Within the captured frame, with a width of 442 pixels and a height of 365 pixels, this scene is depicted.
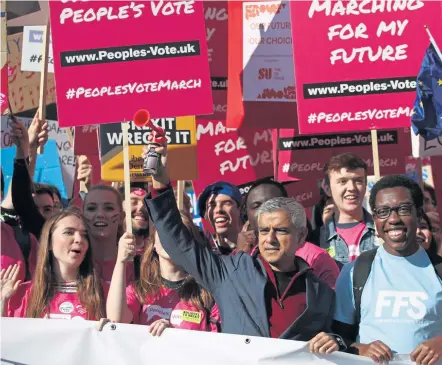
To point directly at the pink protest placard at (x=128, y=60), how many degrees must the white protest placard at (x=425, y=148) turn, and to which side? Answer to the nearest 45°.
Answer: approximately 45° to its right

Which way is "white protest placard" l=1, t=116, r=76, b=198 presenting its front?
toward the camera

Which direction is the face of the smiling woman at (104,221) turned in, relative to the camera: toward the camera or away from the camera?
toward the camera

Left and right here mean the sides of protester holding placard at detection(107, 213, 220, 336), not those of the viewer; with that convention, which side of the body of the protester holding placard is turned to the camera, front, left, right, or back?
front

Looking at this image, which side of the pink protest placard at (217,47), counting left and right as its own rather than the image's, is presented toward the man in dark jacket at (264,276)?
front

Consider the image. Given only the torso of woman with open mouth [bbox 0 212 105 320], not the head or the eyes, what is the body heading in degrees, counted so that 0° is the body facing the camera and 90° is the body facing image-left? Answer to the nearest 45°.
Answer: approximately 315°

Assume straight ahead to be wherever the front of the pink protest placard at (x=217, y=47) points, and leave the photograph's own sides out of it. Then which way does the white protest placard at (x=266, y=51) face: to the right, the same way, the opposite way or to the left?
the same way

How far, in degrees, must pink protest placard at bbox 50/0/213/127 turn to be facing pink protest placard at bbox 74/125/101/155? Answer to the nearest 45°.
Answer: approximately 180°

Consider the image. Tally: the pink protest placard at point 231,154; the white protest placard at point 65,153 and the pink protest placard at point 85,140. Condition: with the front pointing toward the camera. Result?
3

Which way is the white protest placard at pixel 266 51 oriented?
toward the camera

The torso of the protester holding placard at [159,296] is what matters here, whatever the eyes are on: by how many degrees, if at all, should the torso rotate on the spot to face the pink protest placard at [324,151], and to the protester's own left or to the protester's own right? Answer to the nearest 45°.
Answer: approximately 135° to the protester's own left

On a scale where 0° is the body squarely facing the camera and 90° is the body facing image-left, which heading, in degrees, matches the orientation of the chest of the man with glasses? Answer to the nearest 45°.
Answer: approximately 0°

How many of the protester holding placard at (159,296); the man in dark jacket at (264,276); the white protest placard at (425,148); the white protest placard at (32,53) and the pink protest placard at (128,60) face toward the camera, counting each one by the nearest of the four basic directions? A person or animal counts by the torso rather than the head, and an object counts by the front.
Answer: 5

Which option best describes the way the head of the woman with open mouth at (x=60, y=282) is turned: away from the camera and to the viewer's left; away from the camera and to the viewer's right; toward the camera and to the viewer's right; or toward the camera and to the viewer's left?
toward the camera and to the viewer's right

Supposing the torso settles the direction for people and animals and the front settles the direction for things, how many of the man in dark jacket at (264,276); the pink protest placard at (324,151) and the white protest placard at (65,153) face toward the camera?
3

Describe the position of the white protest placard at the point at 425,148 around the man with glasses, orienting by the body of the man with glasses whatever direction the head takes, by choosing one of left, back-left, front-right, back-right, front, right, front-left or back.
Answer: back
